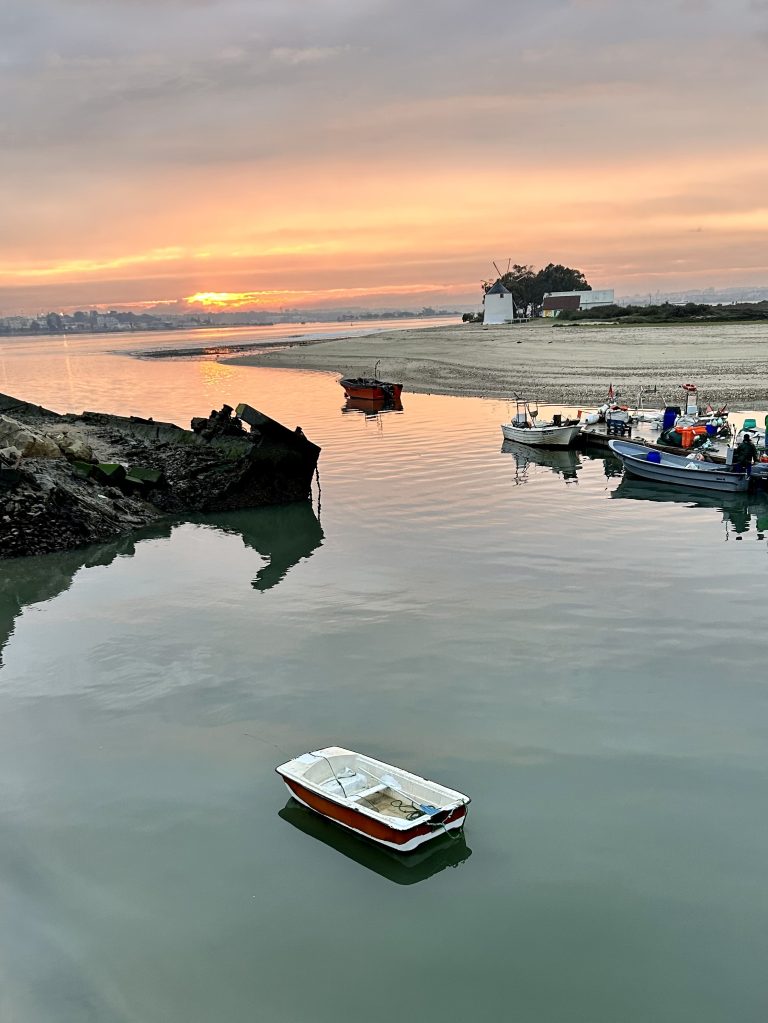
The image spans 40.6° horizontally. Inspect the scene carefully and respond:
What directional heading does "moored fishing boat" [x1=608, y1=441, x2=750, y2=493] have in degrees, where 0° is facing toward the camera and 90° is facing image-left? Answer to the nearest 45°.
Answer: approximately 135°

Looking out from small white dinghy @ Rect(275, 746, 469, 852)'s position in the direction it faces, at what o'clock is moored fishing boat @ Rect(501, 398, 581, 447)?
The moored fishing boat is roughly at 2 o'clock from the small white dinghy.

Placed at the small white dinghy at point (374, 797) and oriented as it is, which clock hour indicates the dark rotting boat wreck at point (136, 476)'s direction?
The dark rotting boat wreck is roughly at 1 o'clock from the small white dinghy.

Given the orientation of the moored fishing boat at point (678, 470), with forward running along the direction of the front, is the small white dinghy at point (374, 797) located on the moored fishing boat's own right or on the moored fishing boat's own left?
on the moored fishing boat's own left

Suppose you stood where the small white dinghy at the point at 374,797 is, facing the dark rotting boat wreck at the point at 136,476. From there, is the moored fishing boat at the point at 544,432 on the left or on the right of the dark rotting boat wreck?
right

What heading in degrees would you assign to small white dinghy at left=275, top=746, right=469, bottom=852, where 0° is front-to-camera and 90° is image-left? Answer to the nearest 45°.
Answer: approximately 135°

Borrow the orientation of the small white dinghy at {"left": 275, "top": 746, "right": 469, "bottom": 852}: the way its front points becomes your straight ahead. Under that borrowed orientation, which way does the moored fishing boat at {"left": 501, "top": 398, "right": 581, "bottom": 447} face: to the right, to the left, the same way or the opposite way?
the opposite way

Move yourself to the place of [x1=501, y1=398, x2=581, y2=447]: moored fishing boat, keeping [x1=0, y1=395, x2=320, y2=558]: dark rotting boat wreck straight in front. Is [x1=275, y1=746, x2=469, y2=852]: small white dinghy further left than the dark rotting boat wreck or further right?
left
